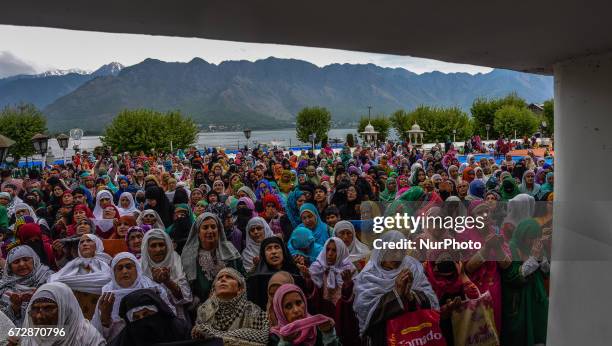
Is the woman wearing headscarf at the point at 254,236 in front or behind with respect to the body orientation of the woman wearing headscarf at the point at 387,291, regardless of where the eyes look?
behind

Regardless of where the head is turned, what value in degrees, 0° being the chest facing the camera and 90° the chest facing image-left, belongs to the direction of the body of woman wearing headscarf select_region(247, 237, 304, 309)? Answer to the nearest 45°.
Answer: approximately 0°

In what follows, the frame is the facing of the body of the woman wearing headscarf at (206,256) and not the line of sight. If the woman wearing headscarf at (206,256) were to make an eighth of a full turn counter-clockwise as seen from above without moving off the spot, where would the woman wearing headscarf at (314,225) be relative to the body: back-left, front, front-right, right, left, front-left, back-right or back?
left

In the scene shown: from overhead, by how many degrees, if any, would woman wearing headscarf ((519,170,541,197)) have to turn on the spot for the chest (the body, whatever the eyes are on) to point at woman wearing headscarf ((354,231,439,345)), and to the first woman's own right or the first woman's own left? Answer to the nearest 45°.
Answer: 0° — they already face them

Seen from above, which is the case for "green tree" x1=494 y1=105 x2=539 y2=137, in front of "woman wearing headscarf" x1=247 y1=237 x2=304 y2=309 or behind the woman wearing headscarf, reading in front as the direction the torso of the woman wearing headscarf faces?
behind

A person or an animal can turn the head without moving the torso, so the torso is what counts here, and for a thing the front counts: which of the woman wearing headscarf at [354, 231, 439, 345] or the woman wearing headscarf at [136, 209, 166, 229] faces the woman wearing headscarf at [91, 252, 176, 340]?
the woman wearing headscarf at [136, 209, 166, 229]

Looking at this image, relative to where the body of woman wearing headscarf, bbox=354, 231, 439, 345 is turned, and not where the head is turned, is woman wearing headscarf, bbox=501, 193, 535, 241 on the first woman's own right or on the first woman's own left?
on the first woman's own left

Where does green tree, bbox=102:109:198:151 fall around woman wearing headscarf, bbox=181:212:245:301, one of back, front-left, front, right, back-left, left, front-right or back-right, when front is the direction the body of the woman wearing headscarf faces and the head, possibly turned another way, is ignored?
back

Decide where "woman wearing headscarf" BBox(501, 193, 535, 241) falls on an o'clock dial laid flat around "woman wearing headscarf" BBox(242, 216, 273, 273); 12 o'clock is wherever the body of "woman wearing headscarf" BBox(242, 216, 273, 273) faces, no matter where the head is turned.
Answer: "woman wearing headscarf" BBox(501, 193, 535, 241) is roughly at 9 o'clock from "woman wearing headscarf" BBox(242, 216, 273, 273).

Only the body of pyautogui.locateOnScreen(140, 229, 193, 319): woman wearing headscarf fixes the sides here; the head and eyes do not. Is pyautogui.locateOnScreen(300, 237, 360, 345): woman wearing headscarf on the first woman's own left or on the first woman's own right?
on the first woman's own left
